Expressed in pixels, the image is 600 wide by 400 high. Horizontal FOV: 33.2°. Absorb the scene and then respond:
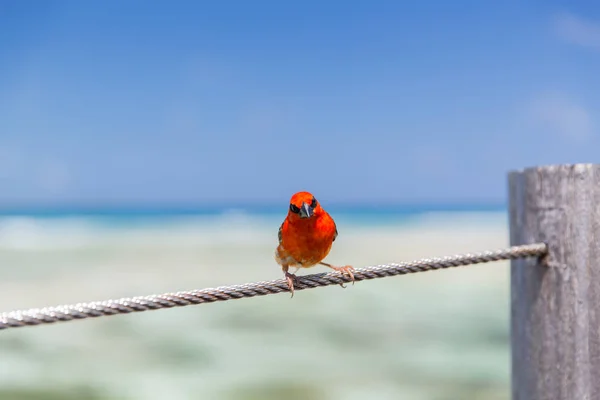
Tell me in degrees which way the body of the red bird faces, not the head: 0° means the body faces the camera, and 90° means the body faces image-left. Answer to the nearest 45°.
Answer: approximately 0°
